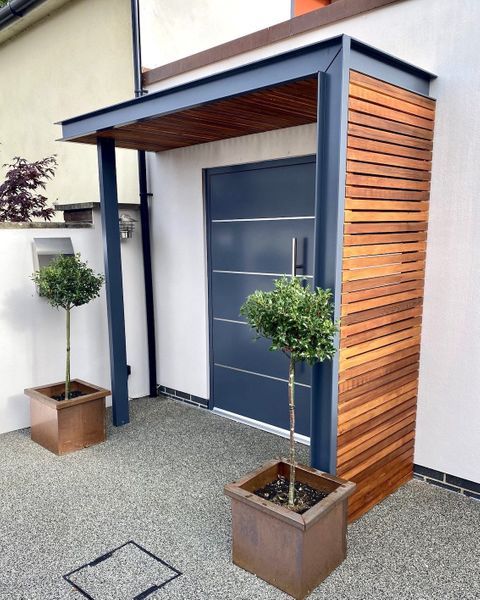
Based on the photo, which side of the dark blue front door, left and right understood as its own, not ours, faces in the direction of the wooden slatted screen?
left

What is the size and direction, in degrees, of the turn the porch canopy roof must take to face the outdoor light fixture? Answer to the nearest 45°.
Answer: approximately 90° to its right

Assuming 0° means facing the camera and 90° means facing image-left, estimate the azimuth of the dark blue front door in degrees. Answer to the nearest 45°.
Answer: approximately 45°

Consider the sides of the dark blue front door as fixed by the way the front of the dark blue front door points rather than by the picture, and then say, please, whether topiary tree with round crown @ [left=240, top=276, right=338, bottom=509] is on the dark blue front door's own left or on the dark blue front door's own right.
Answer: on the dark blue front door's own left

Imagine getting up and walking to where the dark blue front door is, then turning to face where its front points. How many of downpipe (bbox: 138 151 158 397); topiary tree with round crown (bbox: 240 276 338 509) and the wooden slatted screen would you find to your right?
1

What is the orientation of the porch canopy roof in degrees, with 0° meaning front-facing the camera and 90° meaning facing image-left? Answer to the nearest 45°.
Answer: approximately 45°

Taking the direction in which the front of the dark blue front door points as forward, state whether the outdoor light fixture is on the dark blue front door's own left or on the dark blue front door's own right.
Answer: on the dark blue front door's own right

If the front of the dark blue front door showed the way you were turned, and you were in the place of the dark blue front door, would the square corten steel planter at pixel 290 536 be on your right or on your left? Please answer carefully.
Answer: on your left

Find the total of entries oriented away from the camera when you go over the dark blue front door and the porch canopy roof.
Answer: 0
